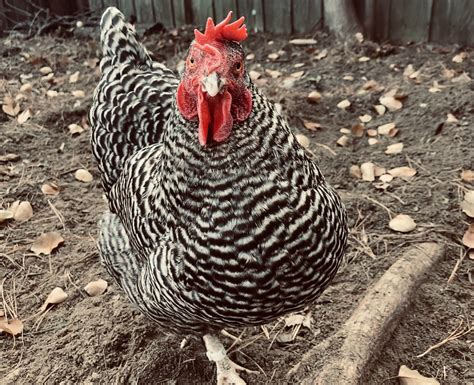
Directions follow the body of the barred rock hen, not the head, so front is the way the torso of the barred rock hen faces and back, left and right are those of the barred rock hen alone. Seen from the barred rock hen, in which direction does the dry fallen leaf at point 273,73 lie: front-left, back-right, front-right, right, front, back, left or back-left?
back-left

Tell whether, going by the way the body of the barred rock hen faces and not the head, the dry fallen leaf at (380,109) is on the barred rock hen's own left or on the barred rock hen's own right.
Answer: on the barred rock hen's own left

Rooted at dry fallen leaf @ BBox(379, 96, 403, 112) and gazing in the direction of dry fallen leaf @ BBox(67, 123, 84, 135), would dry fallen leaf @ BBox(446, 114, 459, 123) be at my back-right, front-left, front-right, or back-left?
back-left

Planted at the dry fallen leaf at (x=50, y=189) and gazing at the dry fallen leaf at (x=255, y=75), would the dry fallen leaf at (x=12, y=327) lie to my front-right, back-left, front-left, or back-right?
back-right

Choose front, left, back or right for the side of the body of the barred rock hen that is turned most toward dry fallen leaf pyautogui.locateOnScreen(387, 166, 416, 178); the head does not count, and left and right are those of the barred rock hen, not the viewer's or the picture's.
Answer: left

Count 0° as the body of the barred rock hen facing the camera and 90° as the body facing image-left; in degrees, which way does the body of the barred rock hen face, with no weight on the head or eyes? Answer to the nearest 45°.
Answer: approximately 315°

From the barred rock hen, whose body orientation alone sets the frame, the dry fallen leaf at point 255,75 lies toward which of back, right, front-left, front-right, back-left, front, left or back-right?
back-left

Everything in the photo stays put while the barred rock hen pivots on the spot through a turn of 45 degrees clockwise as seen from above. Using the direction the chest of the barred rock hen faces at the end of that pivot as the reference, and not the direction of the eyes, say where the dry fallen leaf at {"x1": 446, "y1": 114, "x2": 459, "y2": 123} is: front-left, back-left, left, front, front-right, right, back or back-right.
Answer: back-left

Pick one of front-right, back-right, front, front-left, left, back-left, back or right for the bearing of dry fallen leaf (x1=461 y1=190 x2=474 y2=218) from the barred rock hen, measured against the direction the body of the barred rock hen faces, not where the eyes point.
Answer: left

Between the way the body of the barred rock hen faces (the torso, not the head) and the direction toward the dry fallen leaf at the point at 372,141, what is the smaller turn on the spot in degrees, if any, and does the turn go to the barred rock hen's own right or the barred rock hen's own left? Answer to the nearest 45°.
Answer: approximately 90° to the barred rock hen's own left

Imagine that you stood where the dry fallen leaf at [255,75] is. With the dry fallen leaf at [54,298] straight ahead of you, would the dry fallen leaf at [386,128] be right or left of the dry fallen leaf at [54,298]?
left

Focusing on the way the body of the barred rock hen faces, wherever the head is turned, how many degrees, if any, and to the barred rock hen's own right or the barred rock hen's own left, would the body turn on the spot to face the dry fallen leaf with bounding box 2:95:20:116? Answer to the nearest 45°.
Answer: approximately 180°
